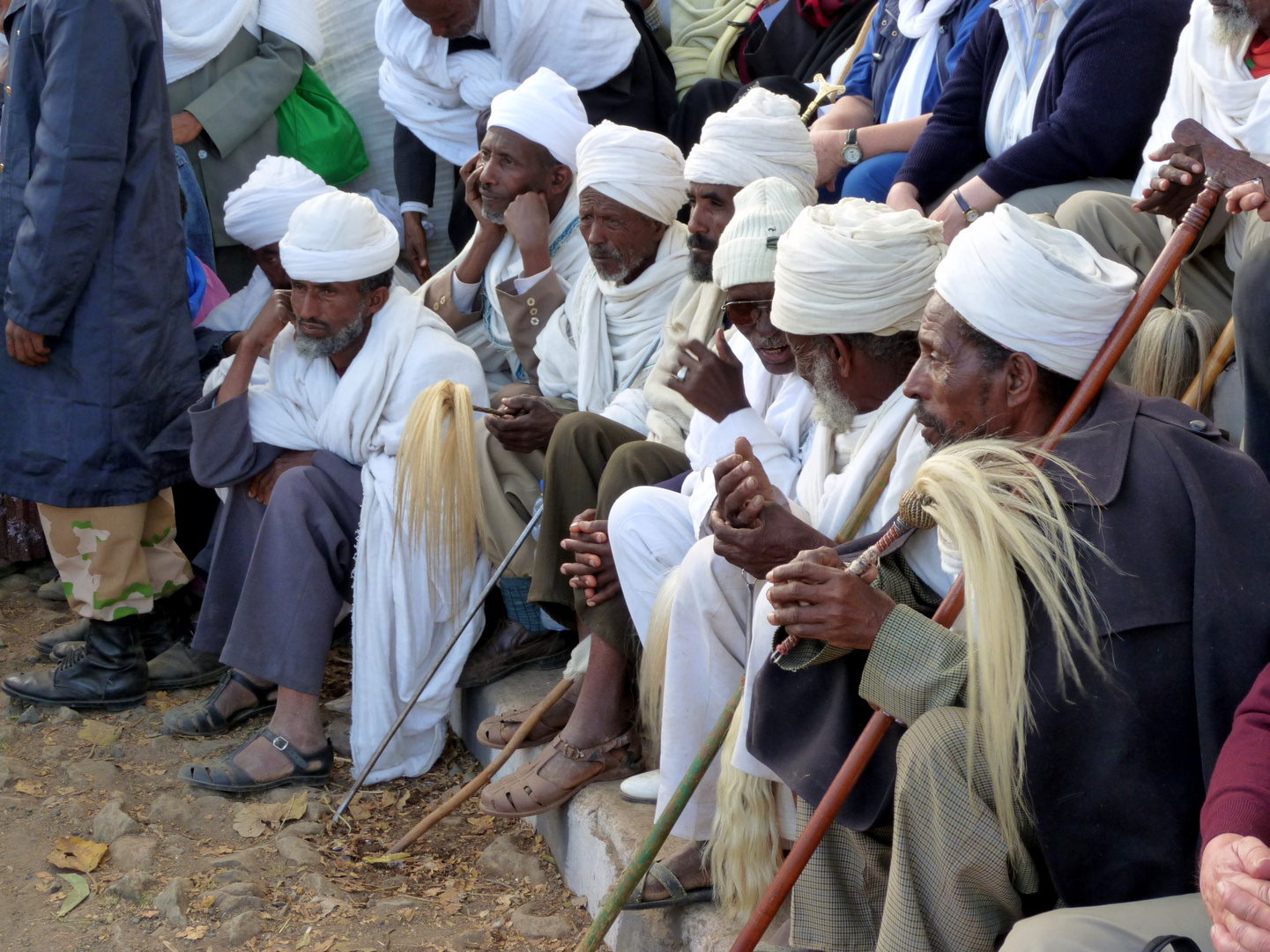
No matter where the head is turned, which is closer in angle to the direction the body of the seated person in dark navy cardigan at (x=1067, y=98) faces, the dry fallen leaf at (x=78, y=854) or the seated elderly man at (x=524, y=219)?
the dry fallen leaf

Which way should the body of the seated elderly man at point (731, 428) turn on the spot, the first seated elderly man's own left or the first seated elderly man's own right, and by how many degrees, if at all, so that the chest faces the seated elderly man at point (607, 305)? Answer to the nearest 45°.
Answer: approximately 135° to the first seated elderly man's own right

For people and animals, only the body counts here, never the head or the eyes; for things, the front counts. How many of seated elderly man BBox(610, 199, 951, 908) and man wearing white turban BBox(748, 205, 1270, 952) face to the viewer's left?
2

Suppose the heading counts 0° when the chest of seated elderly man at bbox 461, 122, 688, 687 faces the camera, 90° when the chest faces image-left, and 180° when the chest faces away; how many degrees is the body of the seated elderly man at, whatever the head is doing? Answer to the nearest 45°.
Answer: approximately 45°

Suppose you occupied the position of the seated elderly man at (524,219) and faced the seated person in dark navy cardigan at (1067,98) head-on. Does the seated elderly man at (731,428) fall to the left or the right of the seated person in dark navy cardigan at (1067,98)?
right

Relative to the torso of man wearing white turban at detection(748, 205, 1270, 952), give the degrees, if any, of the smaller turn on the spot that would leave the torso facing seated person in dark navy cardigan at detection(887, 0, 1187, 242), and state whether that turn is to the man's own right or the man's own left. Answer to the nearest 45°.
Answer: approximately 90° to the man's own right

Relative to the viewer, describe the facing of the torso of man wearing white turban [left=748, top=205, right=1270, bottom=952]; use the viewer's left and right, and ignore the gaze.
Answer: facing to the left of the viewer

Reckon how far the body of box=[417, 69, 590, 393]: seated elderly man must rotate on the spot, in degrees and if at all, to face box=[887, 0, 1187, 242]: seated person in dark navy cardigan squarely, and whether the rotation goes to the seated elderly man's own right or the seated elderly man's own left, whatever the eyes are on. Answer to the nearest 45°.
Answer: approximately 90° to the seated elderly man's own left

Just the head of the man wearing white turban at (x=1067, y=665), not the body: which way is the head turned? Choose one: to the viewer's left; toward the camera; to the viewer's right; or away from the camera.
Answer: to the viewer's left
